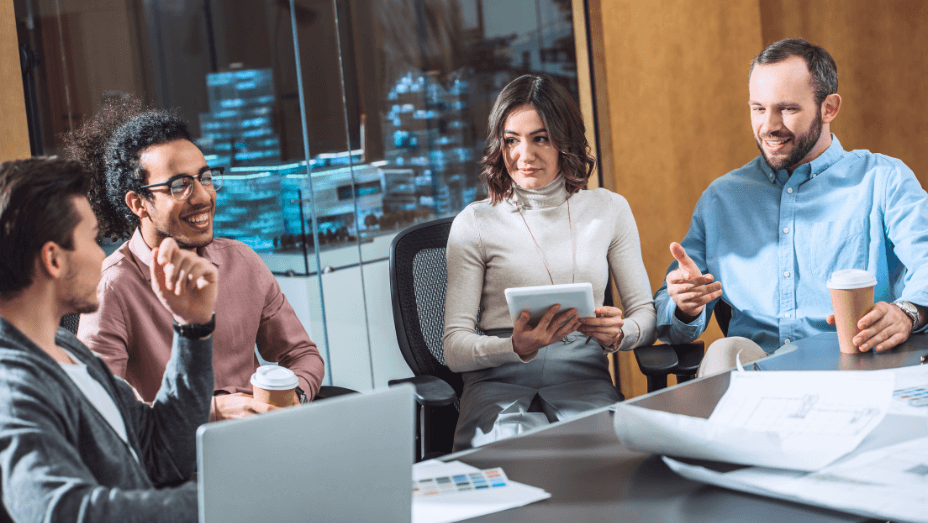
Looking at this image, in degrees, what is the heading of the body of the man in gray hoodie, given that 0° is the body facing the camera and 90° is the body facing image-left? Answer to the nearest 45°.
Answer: approximately 270°

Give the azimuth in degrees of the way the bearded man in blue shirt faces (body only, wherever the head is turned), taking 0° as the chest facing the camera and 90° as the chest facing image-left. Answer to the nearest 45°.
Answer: approximately 45°

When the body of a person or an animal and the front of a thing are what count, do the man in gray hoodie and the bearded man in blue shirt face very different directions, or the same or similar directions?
very different directions

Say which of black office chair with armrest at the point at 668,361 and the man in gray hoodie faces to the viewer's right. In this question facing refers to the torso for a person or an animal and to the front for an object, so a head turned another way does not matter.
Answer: the man in gray hoodie

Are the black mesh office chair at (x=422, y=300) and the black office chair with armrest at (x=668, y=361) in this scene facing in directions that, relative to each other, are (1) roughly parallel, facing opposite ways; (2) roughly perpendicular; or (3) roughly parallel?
roughly perpendicular

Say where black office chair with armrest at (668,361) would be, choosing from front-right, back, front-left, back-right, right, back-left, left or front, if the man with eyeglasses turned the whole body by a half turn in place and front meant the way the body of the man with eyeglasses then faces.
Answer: back-right

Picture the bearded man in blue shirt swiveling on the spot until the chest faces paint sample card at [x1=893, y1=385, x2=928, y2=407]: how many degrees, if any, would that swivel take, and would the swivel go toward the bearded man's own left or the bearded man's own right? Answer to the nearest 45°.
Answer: approximately 45° to the bearded man's own left

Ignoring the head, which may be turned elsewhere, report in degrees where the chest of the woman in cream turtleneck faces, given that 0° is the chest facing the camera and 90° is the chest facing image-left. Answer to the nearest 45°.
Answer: approximately 0°
